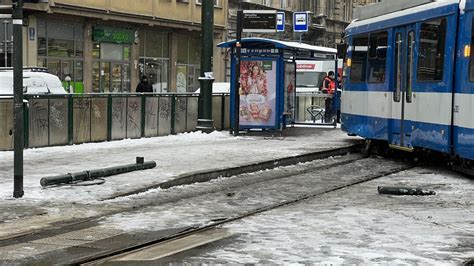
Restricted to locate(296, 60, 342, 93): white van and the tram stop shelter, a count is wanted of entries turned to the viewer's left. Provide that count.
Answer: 1

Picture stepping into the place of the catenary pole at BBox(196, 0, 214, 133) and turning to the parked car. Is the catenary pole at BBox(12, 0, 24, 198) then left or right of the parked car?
left

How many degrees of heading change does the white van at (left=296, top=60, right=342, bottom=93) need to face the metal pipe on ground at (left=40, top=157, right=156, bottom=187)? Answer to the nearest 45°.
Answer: approximately 90° to its left

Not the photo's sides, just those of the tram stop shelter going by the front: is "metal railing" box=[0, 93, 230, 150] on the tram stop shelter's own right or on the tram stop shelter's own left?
on the tram stop shelter's own right

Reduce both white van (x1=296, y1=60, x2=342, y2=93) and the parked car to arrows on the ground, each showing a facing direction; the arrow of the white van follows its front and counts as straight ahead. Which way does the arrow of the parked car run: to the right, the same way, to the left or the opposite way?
the opposite way

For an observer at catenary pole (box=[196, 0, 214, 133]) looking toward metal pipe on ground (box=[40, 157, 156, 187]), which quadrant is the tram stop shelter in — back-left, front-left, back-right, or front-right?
back-left
